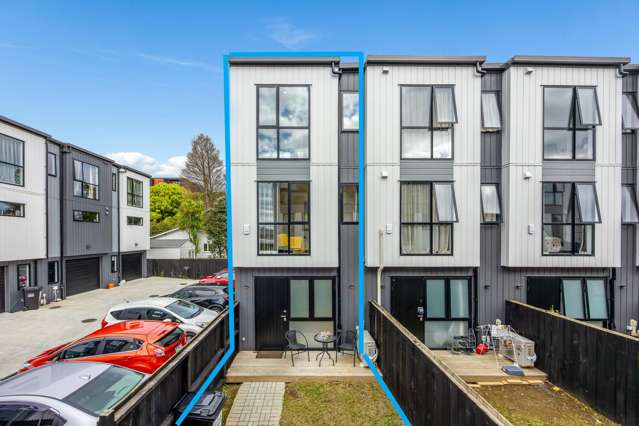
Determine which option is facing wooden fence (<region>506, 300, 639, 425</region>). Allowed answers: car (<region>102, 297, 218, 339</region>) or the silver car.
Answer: the car

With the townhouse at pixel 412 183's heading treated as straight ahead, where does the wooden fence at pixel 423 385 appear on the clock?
The wooden fence is roughly at 12 o'clock from the townhouse.

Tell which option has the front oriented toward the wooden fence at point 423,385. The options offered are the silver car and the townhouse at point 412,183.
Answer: the townhouse

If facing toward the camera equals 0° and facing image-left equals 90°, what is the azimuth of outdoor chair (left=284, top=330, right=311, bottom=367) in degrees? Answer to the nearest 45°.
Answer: approximately 315°

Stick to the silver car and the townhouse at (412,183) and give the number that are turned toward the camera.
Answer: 1
